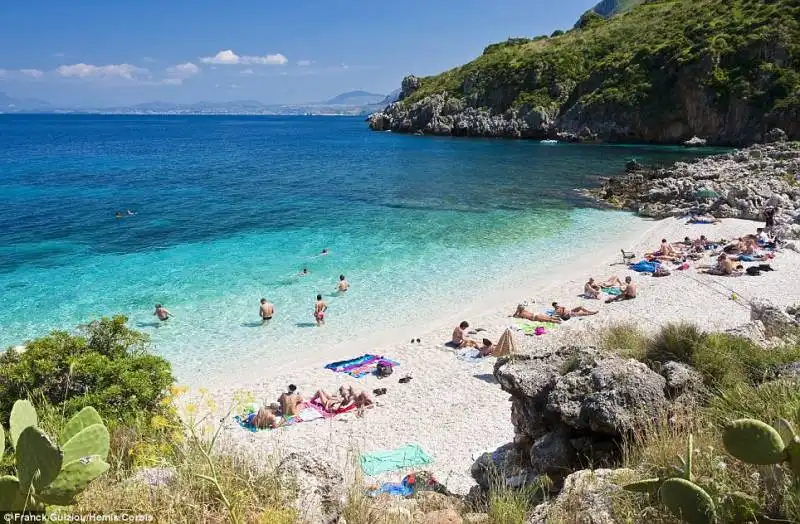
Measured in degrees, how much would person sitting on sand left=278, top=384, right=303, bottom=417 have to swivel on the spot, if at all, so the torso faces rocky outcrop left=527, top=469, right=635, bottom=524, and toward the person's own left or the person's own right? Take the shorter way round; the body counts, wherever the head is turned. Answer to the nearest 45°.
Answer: approximately 180°

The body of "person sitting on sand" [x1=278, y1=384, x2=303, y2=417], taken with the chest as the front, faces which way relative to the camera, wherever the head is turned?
away from the camera

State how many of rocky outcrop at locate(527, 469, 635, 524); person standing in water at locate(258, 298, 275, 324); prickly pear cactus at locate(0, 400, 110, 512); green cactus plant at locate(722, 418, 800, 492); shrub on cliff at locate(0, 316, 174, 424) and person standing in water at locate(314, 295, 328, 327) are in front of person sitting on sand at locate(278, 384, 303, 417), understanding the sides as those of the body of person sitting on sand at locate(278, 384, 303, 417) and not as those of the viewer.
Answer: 2

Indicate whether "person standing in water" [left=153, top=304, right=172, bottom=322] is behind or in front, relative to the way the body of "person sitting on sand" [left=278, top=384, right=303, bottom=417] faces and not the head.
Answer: in front

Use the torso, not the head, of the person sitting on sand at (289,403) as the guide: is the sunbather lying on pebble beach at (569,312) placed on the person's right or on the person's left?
on the person's right

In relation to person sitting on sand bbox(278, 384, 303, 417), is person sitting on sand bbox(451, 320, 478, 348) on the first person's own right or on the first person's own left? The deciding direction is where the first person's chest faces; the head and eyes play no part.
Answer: on the first person's own right

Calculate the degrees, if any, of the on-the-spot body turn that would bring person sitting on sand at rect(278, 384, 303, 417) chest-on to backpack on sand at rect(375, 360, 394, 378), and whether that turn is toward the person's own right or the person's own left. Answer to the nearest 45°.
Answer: approximately 45° to the person's own right

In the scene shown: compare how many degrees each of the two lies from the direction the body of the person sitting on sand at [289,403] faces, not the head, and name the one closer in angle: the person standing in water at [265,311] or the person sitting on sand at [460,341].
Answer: the person standing in water

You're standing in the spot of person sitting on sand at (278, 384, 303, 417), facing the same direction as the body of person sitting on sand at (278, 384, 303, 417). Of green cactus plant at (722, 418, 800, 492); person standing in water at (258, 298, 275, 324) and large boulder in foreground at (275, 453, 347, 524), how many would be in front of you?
1

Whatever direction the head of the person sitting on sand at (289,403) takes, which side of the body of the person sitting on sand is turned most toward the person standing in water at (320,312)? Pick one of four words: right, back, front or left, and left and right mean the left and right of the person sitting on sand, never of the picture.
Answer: front

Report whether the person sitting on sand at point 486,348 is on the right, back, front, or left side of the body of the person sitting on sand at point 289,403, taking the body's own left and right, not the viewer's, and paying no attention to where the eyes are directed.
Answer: right

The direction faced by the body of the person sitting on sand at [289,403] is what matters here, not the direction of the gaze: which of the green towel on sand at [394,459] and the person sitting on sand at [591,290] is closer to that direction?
the person sitting on sand
